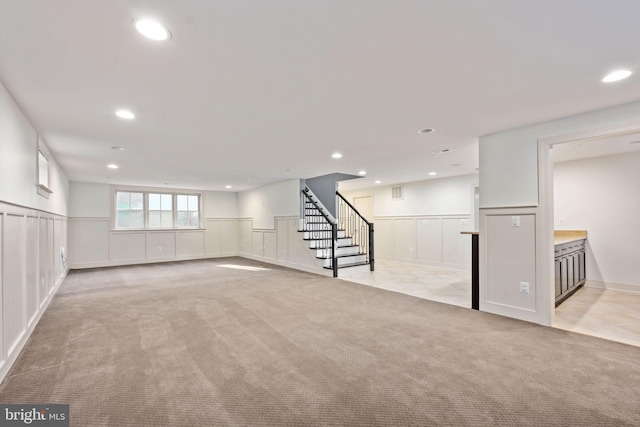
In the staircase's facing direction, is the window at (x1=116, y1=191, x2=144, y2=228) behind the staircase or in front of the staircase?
behind

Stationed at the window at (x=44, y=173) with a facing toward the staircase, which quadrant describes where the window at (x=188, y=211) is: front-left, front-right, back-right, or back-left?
front-left

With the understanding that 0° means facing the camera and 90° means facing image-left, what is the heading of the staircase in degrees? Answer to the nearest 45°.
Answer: approximately 315°

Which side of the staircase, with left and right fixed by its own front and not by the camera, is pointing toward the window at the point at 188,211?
back

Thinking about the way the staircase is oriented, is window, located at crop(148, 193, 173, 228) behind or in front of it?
behind

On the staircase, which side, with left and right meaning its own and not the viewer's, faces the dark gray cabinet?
front

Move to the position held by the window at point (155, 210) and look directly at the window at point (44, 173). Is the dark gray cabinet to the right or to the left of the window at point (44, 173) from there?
left

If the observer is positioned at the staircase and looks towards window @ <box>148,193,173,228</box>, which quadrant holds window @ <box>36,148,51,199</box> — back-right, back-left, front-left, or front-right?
front-left
